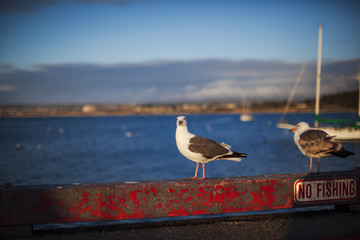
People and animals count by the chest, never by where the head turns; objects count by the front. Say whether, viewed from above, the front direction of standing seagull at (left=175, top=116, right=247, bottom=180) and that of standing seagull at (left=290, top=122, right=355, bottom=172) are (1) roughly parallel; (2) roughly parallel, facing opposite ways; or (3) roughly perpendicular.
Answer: roughly parallel

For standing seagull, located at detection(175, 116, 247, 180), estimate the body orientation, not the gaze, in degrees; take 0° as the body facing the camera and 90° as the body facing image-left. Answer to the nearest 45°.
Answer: approximately 90°

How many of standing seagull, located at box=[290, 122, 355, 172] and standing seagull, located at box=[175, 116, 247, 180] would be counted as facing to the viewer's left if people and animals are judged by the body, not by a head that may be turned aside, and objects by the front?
2

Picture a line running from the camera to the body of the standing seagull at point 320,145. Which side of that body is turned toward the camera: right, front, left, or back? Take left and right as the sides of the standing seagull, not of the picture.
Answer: left

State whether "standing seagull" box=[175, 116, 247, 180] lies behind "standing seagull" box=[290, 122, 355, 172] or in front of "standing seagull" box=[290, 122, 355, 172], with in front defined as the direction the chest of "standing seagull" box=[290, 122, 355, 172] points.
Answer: in front
